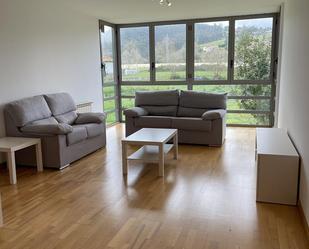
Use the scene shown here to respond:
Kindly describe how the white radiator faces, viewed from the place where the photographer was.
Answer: facing the viewer and to the right of the viewer

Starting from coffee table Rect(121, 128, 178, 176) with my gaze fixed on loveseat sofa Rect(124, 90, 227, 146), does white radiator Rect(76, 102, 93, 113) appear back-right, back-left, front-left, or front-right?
front-left

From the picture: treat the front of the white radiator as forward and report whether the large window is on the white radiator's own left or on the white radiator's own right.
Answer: on the white radiator's own left

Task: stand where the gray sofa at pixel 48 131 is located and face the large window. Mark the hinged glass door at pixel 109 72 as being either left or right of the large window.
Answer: left

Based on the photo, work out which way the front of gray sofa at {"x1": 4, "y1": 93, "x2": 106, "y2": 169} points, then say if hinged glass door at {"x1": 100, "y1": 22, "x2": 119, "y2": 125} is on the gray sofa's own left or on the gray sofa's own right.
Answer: on the gray sofa's own left

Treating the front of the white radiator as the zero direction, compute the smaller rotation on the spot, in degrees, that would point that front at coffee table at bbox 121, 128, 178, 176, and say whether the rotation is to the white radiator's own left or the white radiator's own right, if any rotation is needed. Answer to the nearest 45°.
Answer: approximately 45° to the white radiator's own right

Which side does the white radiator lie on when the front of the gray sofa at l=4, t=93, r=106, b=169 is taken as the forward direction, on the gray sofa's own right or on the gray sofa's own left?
on the gray sofa's own left

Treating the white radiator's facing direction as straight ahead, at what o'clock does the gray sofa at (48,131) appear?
The gray sofa is roughly at 2 o'clock from the white radiator.

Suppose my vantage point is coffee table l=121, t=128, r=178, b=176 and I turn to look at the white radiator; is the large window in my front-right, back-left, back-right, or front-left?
front-right

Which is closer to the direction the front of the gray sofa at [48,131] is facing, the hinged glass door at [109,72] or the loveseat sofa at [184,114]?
the loveseat sofa

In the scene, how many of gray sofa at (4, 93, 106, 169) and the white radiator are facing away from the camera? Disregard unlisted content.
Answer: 0

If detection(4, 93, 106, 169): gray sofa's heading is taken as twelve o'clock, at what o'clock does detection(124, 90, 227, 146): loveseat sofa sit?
The loveseat sofa is roughly at 10 o'clock from the gray sofa.

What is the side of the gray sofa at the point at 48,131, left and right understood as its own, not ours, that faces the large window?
left

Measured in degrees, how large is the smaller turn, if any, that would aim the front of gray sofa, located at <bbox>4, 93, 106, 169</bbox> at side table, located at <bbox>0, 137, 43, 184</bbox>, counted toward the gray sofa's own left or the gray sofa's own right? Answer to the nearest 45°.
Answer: approximately 90° to the gray sofa's own right

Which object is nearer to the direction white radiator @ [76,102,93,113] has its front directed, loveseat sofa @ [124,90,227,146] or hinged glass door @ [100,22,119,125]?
the loveseat sofa
